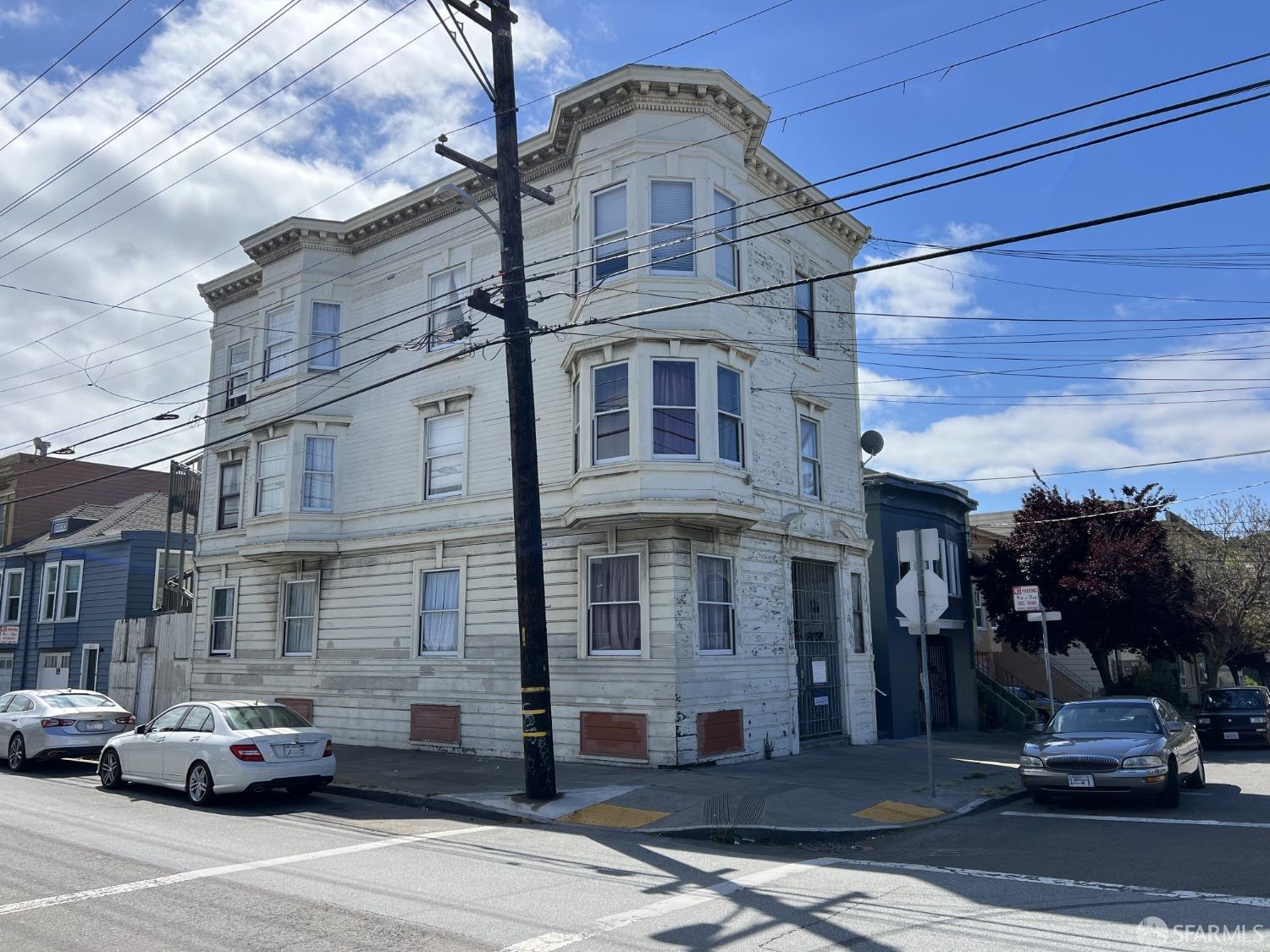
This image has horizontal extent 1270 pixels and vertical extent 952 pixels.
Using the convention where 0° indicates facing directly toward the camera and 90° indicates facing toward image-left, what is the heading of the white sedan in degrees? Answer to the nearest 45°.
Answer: approximately 135°

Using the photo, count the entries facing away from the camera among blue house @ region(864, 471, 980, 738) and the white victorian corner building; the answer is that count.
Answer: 0

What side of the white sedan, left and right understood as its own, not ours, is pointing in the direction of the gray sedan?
back

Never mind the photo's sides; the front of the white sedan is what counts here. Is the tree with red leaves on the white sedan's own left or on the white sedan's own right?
on the white sedan's own right

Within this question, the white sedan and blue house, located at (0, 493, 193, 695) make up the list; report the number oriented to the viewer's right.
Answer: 0

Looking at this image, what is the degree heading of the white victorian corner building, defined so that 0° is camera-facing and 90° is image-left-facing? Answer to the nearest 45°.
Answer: approximately 315°

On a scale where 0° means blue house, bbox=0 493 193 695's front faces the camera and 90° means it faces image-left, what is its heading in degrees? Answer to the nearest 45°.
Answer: approximately 45°

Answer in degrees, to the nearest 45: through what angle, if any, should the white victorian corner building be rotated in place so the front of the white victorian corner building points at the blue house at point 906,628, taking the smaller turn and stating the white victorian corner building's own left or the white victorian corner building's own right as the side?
approximately 90° to the white victorian corner building's own left

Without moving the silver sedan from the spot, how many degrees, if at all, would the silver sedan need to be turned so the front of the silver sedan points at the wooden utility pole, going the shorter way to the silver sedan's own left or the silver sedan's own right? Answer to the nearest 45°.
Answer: approximately 180°

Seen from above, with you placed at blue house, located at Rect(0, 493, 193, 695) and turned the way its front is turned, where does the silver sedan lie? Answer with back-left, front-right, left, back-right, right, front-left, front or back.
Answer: front-left

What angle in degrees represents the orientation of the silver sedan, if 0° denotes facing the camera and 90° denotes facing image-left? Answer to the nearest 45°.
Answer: approximately 135°

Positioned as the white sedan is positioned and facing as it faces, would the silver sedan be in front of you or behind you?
in front

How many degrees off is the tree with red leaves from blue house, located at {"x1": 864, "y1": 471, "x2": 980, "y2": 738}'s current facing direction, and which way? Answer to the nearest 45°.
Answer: approximately 45° to its left

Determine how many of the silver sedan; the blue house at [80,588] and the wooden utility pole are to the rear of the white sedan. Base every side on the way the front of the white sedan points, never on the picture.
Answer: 1

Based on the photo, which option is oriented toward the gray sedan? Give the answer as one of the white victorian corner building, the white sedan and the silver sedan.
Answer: the white victorian corner building

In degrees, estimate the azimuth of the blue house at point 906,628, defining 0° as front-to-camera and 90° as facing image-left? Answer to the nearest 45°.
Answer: approximately 315°

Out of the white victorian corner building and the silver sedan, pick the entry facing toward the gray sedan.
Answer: the white victorian corner building

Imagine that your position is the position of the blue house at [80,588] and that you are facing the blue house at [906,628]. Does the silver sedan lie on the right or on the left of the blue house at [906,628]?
right

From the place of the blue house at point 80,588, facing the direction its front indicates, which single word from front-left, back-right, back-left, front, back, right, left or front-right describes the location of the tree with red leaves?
left
